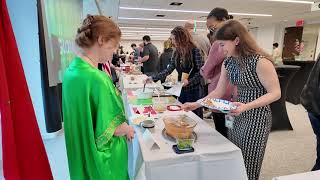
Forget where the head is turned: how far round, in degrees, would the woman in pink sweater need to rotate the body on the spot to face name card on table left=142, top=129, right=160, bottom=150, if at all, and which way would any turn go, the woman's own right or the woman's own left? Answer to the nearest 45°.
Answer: approximately 45° to the woman's own left

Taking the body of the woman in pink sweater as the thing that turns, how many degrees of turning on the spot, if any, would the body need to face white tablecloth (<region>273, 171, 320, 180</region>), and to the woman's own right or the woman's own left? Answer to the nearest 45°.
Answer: approximately 45° to the woman's own left

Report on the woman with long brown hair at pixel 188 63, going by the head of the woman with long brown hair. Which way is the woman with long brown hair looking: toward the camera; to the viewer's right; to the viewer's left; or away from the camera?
to the viewer's left

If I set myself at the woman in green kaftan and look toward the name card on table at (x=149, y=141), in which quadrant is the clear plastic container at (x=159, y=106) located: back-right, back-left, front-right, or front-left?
front-left

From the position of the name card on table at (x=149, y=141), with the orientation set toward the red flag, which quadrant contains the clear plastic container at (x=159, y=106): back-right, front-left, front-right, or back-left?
back-right

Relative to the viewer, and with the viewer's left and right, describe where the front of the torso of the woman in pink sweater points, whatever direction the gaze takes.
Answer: facing the viewer and to the left of the viewer

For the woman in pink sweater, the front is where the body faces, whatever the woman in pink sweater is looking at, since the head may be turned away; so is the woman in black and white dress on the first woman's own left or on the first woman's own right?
on the first woman's own left

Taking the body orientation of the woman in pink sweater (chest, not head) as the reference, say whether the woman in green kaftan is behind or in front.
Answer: in front

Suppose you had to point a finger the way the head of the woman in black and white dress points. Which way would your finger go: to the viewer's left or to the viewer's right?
to the viewer's left

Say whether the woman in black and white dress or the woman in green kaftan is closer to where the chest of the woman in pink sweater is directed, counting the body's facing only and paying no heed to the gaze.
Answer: the woman in green kaftan
